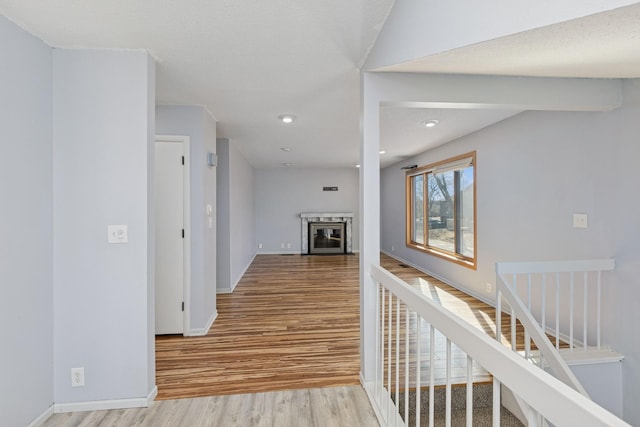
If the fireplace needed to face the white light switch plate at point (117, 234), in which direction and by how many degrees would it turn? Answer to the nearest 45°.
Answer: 0° — it already faces it

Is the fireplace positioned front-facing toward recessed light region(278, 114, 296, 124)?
yes

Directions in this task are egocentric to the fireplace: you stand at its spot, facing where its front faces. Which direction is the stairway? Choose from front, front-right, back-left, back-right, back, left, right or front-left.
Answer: front

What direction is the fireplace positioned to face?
toward the camera

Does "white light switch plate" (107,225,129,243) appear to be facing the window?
no

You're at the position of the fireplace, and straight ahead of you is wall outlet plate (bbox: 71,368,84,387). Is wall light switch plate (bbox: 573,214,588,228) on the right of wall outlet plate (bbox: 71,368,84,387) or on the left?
left

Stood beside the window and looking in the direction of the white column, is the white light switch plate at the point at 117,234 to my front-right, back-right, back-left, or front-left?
front-right

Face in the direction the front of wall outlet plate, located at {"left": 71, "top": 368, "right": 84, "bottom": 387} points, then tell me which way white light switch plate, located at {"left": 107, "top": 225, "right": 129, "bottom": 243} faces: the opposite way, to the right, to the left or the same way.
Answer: the same way

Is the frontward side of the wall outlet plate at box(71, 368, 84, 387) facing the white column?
no

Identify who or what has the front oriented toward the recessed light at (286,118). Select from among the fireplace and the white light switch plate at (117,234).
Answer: the fireplace

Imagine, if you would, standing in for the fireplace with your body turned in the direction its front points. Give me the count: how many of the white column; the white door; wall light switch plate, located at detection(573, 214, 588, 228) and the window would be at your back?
0

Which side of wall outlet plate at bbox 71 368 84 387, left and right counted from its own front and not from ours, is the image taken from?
front

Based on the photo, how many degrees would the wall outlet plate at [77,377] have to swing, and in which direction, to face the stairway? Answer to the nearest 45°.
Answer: approximately 45° to its left

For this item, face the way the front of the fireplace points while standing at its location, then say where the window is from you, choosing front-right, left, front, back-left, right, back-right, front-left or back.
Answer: front-left

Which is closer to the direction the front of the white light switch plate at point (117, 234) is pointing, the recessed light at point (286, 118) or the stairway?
the stairway

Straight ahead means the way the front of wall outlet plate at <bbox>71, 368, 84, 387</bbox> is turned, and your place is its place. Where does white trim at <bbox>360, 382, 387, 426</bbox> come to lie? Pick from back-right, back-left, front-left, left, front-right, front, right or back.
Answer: front-left
